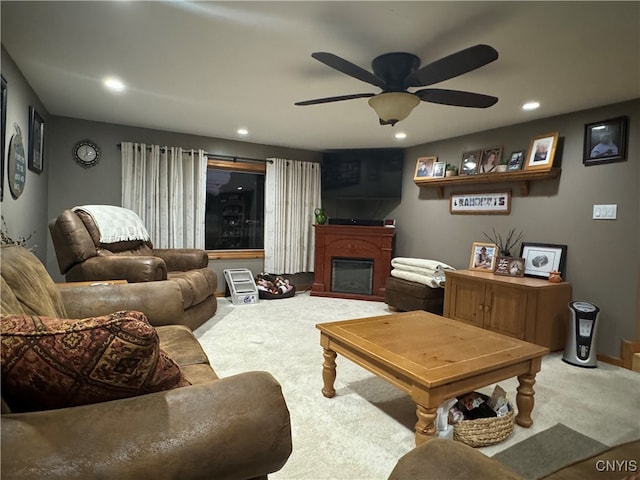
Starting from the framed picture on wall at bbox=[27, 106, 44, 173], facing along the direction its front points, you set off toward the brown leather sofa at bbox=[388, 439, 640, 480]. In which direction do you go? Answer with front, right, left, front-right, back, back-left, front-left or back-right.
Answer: right

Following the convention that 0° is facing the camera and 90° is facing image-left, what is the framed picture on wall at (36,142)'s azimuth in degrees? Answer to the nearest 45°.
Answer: approximately 270°

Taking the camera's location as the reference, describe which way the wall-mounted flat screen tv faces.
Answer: facing the viewer

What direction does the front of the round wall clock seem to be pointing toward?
toward the camera

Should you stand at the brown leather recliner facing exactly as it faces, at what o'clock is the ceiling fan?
The ceiling fan is roughly at 12 o'clock from the brown leather recliner.

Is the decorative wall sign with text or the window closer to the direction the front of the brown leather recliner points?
the decorative wall sign with text

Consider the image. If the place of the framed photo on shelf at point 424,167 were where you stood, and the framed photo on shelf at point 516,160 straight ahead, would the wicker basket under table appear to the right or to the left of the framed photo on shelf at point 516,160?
right

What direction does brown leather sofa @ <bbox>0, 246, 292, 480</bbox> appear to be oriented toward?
to the viewer's right

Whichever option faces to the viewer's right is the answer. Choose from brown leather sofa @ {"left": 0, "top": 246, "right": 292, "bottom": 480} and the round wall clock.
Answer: the brown leather sofa

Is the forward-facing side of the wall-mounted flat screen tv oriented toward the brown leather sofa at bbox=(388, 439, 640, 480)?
yes

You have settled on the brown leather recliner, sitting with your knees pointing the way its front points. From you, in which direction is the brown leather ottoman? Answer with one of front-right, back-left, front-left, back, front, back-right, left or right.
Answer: front-left

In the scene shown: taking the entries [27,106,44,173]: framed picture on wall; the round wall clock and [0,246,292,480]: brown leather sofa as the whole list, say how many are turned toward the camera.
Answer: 1

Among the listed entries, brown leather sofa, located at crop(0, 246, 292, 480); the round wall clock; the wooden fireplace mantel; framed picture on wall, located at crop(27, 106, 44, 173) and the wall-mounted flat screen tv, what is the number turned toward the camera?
3

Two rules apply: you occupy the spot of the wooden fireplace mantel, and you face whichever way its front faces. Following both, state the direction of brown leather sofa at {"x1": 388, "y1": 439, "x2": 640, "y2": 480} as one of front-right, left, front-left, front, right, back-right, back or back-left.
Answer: front

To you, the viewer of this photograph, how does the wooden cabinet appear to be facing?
facing the viewer and to the left of the viewer
